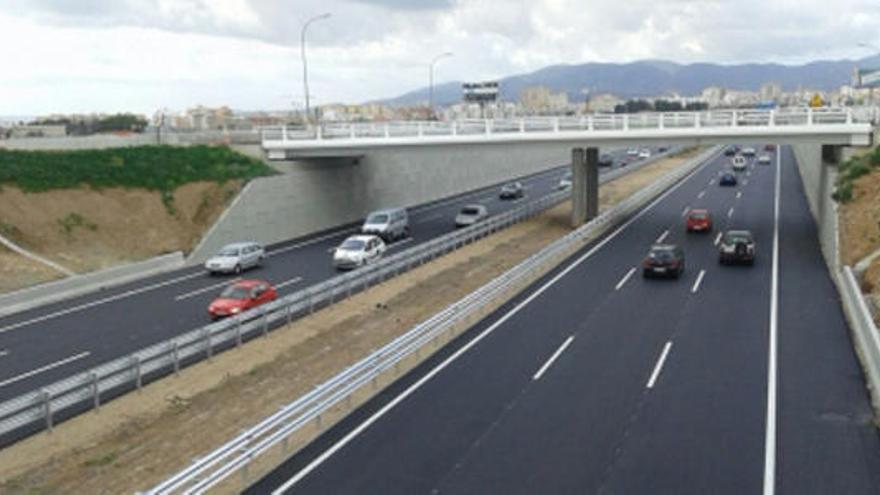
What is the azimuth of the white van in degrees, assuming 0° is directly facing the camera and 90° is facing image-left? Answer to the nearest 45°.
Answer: approximately 45°

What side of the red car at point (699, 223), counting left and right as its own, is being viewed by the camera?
back

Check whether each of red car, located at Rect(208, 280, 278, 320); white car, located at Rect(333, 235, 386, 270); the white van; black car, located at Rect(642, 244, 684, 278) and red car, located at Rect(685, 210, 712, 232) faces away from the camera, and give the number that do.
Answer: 2

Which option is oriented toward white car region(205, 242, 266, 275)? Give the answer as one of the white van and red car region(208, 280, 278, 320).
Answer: the white van

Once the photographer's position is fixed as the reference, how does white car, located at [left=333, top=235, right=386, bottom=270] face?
facing the viewer and to the left of the viewer

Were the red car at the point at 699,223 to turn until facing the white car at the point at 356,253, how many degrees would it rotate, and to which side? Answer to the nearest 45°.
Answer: approximately 135° to its left

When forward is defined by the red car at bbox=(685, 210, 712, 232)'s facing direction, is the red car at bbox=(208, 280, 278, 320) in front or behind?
behind

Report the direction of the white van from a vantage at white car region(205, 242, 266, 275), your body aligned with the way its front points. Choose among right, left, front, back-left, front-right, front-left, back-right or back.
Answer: back

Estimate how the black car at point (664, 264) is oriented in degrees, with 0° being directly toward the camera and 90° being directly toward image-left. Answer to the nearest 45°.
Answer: approximately 180°

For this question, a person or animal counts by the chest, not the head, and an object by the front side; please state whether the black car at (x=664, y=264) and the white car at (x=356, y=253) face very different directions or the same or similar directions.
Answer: very different directions

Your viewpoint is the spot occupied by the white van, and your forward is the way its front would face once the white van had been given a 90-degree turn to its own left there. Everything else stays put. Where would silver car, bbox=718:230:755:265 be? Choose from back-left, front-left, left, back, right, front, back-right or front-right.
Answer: front

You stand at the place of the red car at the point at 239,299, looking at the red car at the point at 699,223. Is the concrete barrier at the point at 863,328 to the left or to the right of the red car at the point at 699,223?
right

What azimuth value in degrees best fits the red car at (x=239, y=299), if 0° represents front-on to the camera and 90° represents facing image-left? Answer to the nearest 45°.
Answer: approximately 45°
